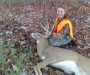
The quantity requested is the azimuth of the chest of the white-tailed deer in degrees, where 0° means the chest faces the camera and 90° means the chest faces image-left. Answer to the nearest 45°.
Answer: approximately 90°
